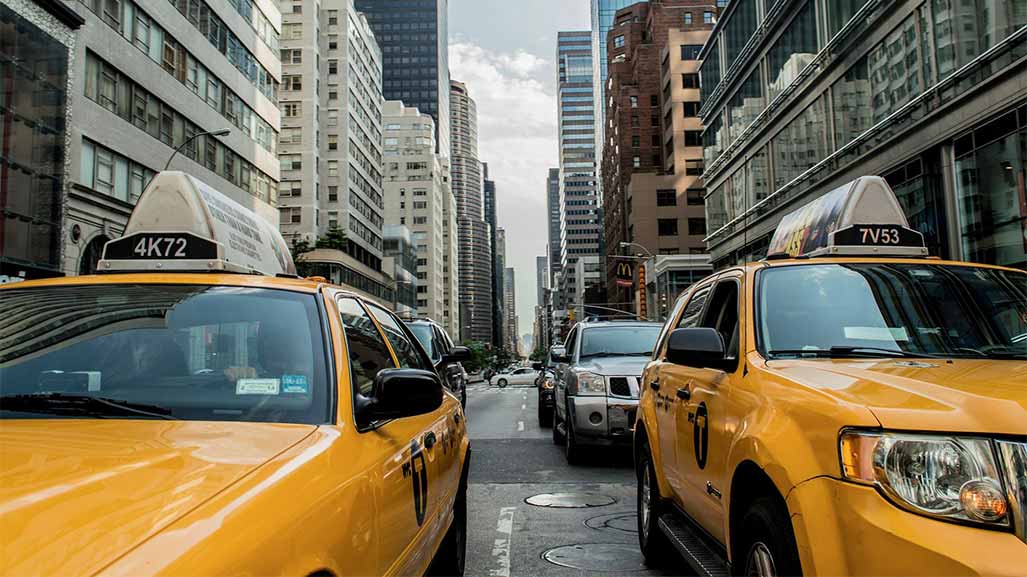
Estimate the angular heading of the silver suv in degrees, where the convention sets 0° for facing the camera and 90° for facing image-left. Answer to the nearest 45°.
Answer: approximately 0°

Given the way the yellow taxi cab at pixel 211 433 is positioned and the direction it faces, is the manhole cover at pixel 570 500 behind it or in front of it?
behind

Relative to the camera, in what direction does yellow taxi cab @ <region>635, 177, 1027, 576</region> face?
facing the viewer and to the right of the viewer

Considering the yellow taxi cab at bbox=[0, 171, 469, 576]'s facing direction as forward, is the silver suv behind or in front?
behind

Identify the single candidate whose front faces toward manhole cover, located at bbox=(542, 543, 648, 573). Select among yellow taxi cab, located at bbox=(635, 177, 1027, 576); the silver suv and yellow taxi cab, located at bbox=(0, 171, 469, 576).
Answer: the silver suv

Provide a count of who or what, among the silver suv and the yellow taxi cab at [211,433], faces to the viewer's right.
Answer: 0

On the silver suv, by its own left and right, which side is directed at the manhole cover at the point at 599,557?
front

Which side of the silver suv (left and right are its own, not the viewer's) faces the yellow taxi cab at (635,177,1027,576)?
front

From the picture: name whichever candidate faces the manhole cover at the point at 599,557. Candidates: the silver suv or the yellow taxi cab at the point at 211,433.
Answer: the silver suv

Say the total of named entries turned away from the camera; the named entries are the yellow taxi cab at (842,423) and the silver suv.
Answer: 0
